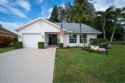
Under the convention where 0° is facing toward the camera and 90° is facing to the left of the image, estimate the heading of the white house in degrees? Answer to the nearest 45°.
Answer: approximately 0°

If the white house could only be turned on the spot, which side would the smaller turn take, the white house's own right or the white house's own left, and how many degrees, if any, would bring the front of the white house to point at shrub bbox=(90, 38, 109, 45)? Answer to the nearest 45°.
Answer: approximately 90° to the white house's own left

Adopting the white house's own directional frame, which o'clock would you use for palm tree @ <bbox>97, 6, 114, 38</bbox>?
The palm tree is roughly at 9 o'clock from the white house.
